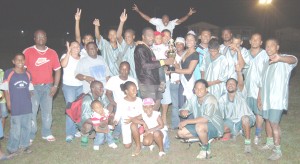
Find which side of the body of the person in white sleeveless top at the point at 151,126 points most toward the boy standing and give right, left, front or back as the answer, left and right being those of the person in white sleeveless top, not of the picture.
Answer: right

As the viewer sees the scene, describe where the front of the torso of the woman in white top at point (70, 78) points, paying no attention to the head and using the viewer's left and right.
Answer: facing the viewer and to the right of the viewer
